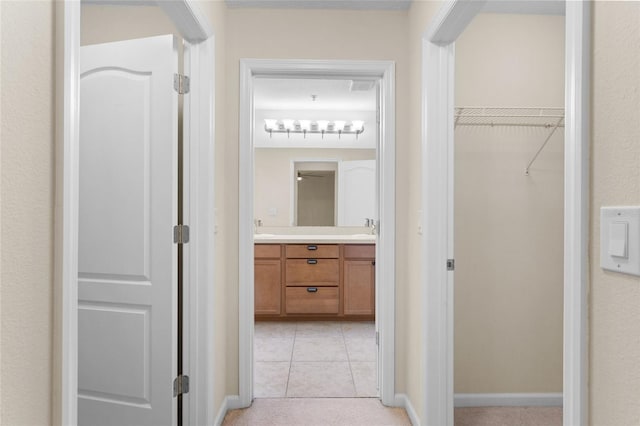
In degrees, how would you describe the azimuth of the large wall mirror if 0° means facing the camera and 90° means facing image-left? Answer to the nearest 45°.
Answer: approximately 0°

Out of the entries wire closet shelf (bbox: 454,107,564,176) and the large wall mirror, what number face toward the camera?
2

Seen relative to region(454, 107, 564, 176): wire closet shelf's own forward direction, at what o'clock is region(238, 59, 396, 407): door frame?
The door frame is roughly at 2 o'clock from the wire closet shelf.

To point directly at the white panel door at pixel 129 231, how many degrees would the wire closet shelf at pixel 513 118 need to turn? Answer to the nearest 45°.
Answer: approximately 45° to its right

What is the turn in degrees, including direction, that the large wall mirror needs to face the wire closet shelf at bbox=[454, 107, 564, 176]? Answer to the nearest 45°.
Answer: approximately 45° to its left

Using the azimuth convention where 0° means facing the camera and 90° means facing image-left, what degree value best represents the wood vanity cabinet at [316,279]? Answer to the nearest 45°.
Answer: approximately 0°

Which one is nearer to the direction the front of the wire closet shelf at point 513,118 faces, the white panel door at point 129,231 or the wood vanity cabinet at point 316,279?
the white panel door

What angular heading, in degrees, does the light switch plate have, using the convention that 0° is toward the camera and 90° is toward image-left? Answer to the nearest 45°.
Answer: approximately 45°

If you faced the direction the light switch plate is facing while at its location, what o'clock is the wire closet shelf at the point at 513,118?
The wire closet shelf is roughly at 4 o'clock from the light switch plate.
